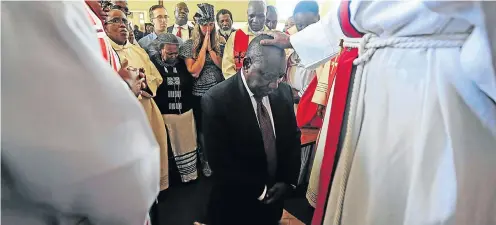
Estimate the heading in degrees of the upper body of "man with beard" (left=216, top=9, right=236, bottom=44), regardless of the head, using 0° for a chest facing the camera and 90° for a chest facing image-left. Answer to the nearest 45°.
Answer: approximately 0°

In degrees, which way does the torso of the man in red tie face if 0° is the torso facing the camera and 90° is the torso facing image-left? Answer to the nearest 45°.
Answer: approximately 0°

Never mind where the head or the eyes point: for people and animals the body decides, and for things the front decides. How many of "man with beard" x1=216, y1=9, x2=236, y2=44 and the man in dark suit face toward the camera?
2

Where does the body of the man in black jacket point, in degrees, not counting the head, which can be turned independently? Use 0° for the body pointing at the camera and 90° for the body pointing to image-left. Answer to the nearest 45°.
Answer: approximately 315°
